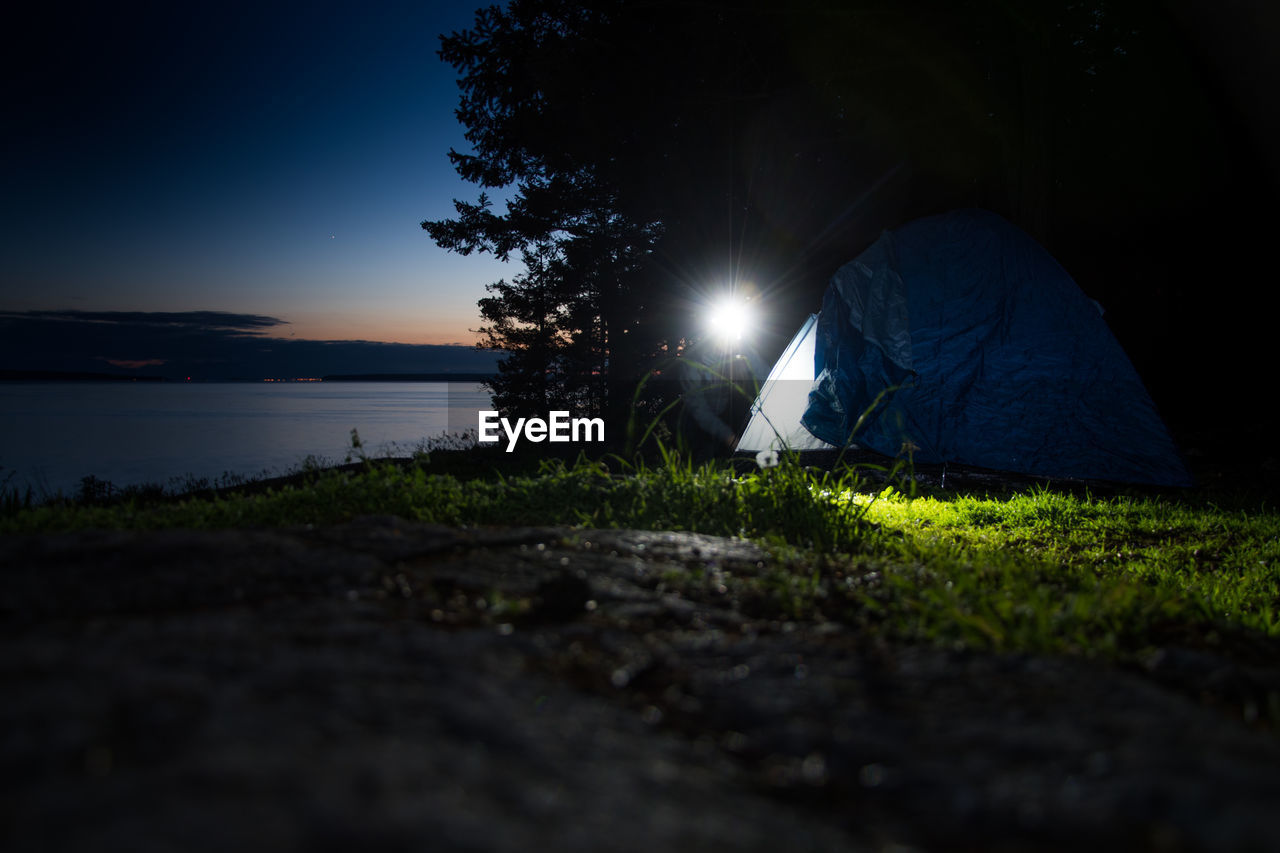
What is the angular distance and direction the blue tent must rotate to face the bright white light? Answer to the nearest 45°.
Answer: approximately 45° to its right

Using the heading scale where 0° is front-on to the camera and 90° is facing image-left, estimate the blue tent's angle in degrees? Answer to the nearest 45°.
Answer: approximately 90°
